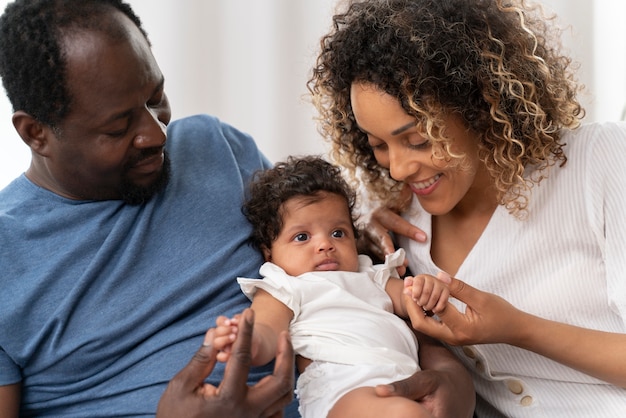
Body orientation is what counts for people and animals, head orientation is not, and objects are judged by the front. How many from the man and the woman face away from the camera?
0

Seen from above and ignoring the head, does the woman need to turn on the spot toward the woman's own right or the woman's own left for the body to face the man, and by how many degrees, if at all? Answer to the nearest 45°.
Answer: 0° — they already face them

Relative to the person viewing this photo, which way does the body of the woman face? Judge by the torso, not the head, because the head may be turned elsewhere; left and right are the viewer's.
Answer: facing the viewer and to the left of the viewer

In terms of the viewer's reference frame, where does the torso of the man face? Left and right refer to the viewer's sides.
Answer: facing the viewer and to the right of the viewer

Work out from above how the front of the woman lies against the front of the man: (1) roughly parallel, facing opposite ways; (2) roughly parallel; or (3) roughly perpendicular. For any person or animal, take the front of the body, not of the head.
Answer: roughly perpendicular

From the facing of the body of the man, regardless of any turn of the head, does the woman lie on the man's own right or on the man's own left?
on the man's own left
